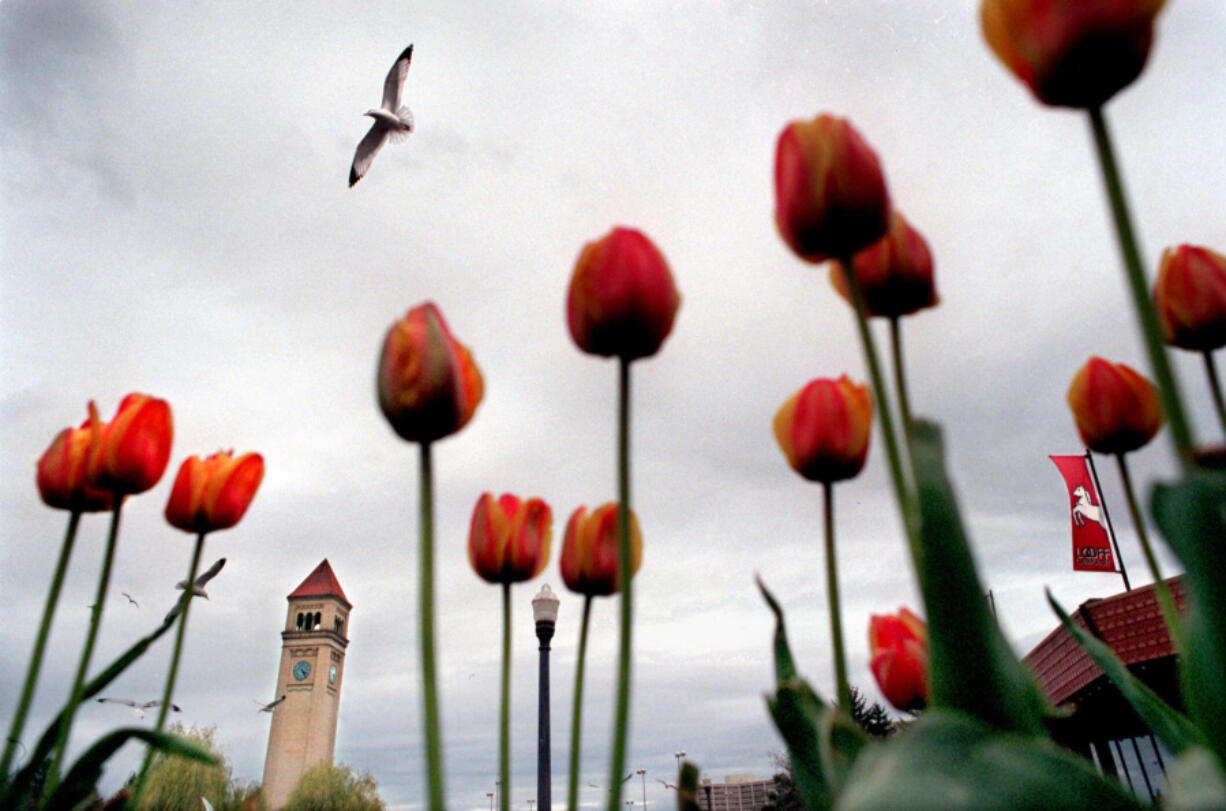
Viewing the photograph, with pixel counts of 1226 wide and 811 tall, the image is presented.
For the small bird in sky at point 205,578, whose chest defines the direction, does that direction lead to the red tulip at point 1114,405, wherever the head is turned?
no

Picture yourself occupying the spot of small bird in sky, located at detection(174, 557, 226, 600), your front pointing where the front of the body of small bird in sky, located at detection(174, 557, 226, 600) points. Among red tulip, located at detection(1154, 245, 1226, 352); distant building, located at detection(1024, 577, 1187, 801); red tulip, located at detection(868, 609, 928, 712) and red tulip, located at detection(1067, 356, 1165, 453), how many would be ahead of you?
0

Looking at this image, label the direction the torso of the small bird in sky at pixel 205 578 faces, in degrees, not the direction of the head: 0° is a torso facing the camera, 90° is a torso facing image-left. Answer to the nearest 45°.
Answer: approximately 90°

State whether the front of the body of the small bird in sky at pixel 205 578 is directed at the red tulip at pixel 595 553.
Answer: no

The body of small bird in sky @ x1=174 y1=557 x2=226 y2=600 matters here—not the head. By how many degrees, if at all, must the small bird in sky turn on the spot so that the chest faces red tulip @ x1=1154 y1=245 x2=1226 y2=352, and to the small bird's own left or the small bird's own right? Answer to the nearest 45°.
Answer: approximately 135° to the small bird's own left

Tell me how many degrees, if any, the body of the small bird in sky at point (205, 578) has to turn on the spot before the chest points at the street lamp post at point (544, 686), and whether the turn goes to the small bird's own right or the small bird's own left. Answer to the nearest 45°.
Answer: approximately 135° to the small bird's own right

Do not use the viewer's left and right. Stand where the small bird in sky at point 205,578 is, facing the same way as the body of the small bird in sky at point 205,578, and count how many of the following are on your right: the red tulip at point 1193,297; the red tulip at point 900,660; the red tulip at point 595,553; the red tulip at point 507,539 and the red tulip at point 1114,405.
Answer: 0

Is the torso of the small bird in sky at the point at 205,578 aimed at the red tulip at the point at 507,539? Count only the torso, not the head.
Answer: no

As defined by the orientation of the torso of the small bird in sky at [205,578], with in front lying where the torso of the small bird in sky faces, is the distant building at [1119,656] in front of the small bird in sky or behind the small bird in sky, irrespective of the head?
behind

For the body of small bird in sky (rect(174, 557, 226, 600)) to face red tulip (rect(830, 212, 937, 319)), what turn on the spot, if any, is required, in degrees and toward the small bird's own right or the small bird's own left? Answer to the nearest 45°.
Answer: approximately 135° to the small bird's own left
